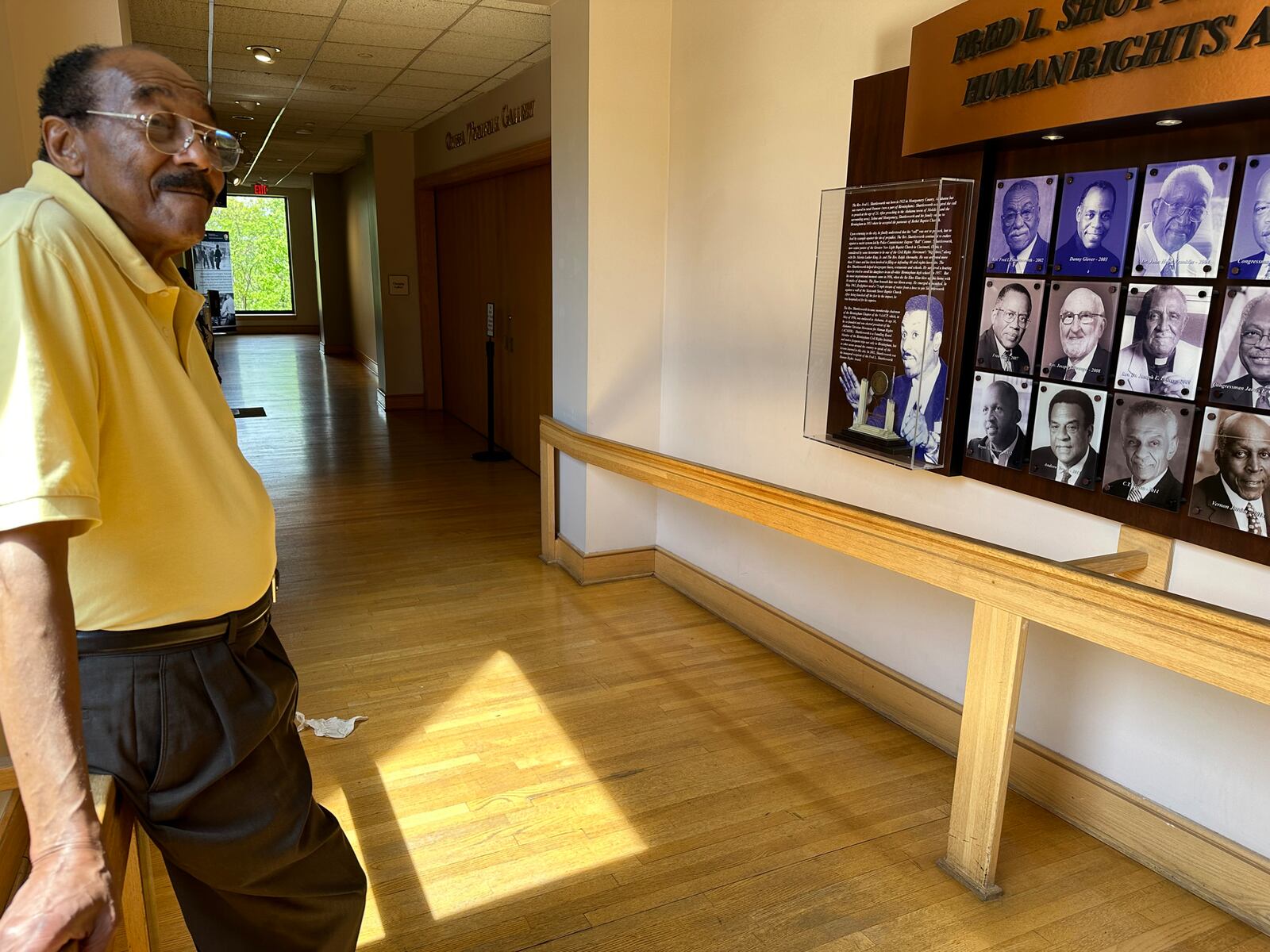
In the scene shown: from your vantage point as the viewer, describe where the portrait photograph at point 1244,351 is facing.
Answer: facing the viewer and to the left of the viewer

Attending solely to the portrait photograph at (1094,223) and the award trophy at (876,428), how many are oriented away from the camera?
0

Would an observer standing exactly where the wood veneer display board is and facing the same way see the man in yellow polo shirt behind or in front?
in front

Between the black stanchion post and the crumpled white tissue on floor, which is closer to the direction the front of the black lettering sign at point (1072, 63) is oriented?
the crumpled white tissue on floor

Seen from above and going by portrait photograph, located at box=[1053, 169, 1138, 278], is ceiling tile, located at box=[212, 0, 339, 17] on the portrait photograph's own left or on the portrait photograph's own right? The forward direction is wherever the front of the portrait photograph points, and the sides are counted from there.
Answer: on the portrait photograph's own right

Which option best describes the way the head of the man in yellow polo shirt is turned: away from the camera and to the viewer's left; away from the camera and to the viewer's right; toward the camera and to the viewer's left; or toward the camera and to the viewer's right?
toward the camera and to the viewer's right

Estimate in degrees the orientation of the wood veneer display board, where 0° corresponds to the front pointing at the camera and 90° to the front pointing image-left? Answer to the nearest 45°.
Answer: approximately 45°
